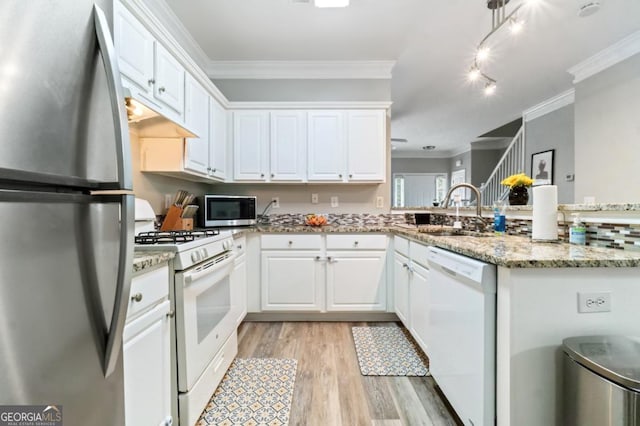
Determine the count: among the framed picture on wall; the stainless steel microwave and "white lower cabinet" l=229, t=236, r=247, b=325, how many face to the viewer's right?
1

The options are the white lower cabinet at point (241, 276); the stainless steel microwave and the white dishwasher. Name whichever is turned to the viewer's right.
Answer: the white lower cabinet

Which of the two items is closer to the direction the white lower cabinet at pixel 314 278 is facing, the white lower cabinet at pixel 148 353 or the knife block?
the white lower cabinet

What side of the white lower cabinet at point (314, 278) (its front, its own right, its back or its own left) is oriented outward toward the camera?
front

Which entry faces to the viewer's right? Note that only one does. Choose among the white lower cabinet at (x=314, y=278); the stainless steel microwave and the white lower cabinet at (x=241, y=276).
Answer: the white lower cabinet at (x=241, y=276)

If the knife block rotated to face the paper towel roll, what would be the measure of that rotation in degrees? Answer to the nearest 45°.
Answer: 0° — it already faces it

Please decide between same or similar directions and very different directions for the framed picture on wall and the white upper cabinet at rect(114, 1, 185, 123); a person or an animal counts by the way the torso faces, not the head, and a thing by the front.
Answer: very different directions

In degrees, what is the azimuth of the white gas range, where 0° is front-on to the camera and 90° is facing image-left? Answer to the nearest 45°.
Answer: approximately 315°

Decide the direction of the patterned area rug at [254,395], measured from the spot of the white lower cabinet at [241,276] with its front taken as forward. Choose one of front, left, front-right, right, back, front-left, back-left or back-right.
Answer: right

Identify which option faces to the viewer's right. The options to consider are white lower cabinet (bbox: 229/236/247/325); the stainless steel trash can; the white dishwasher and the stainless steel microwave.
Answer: the white lower cabinet

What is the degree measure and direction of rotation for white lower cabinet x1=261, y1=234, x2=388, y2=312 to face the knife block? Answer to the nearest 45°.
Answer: approximately 45° to its right

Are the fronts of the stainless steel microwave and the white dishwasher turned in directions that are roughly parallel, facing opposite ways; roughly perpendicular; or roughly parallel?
roughly perpendicular

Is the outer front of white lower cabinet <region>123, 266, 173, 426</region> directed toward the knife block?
no

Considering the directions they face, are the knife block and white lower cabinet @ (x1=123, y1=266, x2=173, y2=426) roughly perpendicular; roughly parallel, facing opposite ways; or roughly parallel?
roughly parallel

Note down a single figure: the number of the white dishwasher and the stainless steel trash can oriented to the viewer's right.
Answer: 0

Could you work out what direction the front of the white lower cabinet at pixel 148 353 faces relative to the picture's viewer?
facing the viewer and to the right of the viewer

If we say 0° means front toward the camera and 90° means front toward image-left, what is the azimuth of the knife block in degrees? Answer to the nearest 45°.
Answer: approximately 315°
